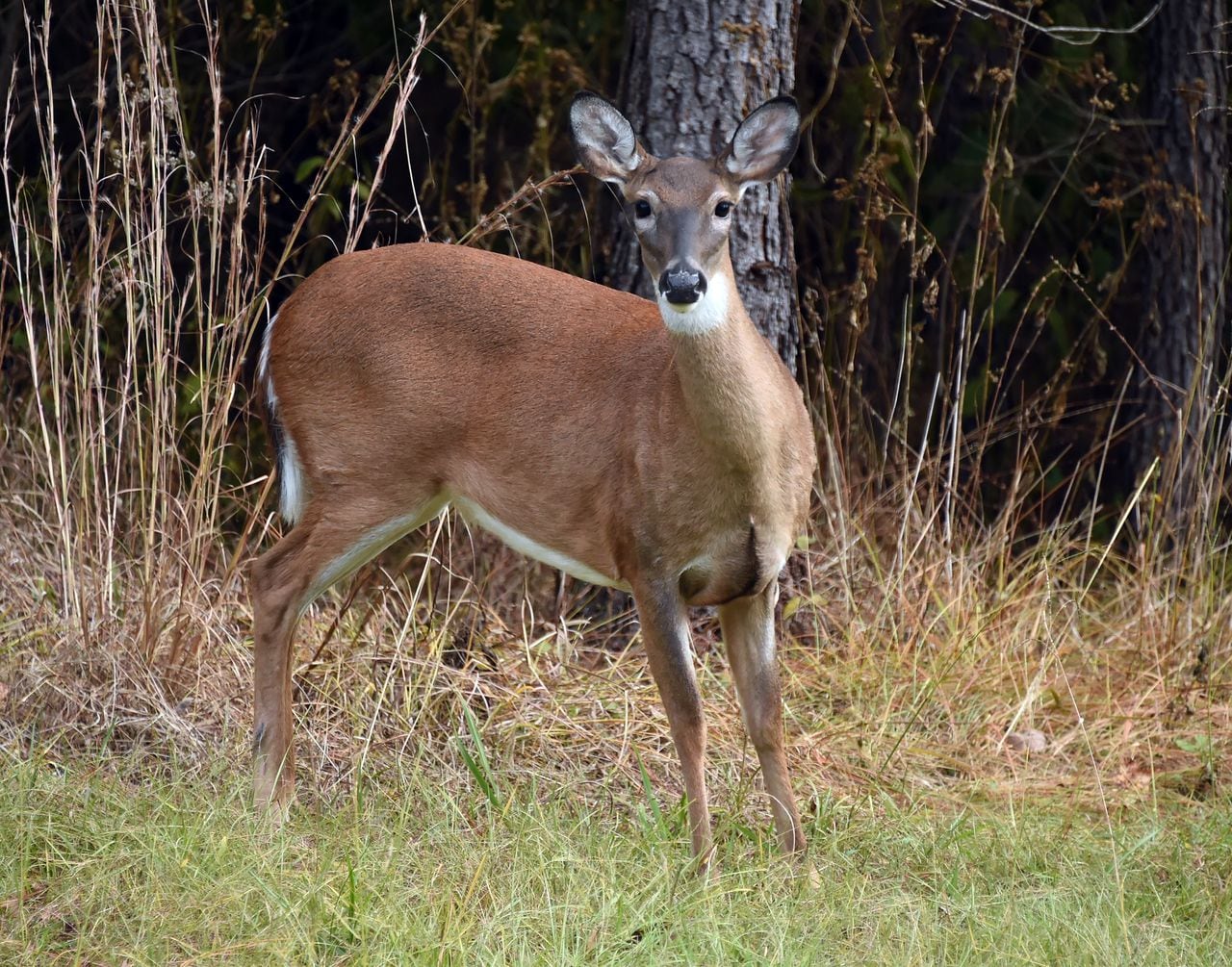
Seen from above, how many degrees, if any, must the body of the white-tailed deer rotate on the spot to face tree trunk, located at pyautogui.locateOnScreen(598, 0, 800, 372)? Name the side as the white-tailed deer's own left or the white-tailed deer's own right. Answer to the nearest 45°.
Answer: approximately 135° to the white-tailed deer's own left

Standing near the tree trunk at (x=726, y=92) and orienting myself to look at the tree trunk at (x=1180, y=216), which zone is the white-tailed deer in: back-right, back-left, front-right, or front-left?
back-right

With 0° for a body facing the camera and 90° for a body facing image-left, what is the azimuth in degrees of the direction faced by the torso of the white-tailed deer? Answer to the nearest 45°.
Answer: approximately 315°

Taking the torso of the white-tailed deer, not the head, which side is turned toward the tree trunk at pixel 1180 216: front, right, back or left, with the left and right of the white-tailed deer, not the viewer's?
left
